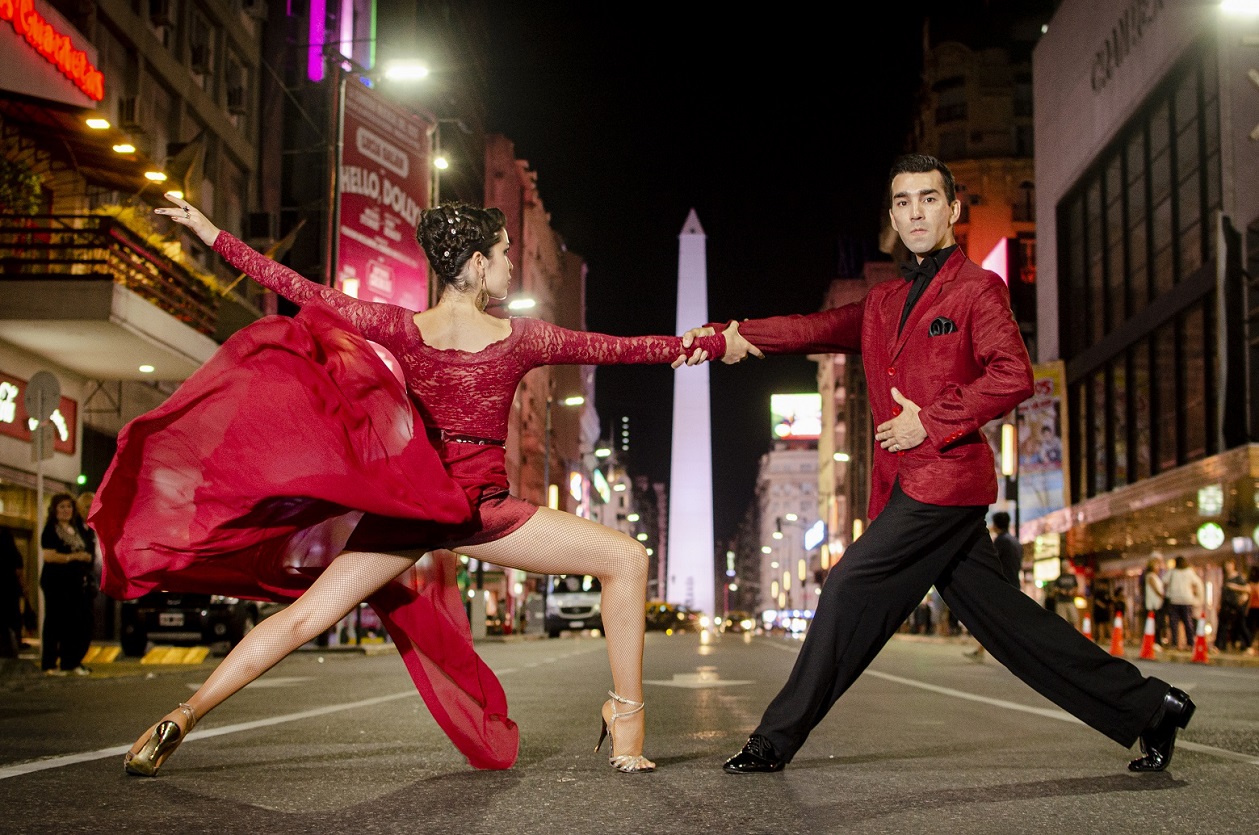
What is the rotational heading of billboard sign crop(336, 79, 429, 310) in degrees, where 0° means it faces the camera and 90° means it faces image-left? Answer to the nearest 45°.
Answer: approximately 315°

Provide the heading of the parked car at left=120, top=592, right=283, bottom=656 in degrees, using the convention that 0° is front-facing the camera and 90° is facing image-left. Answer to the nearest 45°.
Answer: approximately 45°

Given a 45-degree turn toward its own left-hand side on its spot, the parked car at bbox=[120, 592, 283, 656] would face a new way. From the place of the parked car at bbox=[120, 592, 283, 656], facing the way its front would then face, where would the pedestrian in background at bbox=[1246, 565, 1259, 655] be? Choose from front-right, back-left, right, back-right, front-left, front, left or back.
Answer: left

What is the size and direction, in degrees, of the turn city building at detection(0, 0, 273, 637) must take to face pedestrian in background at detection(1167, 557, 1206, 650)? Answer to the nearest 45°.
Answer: approximately 45° to its left

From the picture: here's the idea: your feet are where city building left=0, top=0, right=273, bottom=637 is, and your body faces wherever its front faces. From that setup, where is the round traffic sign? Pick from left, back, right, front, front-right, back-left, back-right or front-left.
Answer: front-right
